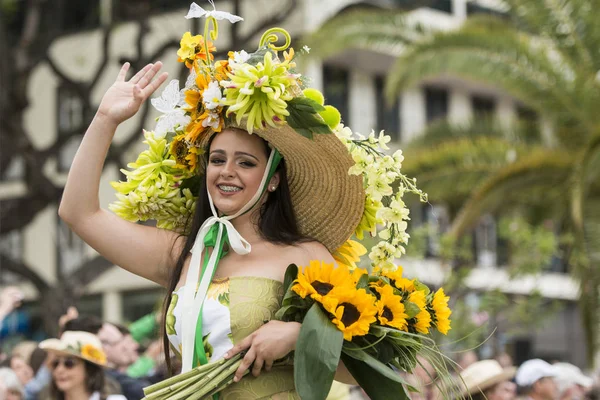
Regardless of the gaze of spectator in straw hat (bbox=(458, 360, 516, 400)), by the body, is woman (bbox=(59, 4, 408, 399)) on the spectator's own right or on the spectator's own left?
on the spectator's own right

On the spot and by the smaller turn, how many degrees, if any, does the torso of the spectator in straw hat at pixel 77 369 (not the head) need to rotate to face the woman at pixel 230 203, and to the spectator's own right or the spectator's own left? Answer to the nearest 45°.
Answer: approximately 45° to the spectator's own left

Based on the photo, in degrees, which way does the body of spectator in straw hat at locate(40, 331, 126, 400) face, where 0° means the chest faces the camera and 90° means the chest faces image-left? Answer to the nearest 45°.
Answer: approximately 45°

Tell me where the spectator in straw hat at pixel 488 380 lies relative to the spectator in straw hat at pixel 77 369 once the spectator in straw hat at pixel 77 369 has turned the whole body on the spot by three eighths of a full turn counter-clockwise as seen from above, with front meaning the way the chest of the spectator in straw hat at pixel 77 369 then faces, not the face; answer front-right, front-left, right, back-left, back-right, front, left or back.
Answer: front
